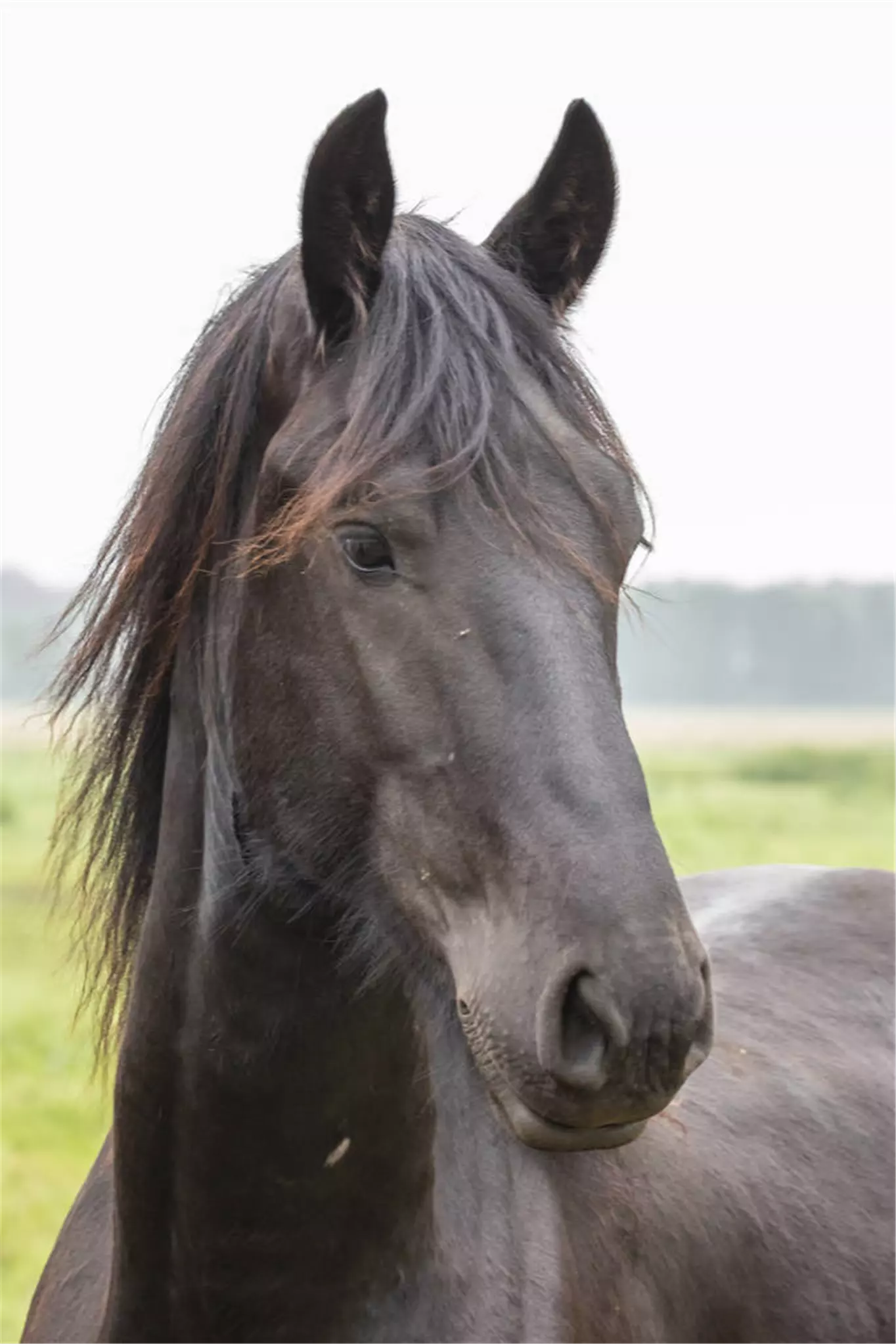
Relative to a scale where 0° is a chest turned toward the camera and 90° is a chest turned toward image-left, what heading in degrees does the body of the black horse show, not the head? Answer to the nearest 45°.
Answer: approximately 45°
